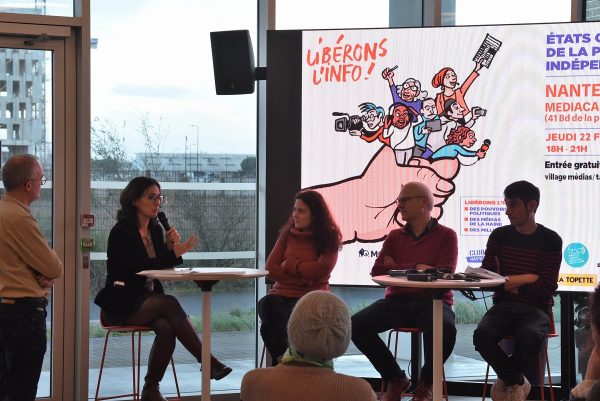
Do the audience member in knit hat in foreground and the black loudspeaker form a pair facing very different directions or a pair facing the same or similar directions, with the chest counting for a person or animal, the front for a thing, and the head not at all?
very different directions

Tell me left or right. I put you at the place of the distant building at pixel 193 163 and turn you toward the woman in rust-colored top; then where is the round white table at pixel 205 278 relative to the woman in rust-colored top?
right

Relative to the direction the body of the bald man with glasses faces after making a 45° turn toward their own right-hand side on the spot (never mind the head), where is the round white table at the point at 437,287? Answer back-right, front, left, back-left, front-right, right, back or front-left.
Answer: left

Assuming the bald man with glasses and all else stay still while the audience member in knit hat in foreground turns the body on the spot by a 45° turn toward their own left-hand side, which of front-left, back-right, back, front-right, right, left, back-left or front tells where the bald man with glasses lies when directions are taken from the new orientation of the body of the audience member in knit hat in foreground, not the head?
front-right

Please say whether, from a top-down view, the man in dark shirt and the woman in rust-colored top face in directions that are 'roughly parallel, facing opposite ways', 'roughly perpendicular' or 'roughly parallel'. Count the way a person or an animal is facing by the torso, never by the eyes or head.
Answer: roughly parallel

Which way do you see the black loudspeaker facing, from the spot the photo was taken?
facing the viewer

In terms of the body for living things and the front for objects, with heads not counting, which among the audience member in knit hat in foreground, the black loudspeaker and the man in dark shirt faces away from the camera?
the audience member in knit hat in foreground

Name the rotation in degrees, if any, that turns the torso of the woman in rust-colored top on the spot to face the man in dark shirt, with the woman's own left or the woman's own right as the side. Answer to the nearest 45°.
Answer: approximately 135° to the woman's own left

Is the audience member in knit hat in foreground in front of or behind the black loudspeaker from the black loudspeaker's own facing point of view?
in front

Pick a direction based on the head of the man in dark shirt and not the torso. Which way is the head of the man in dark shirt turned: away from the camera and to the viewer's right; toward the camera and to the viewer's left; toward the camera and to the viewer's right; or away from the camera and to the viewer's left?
toward the camera and to the viewer's left

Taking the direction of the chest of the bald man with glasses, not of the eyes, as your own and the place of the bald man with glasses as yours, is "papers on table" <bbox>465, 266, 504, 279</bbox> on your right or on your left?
on your left

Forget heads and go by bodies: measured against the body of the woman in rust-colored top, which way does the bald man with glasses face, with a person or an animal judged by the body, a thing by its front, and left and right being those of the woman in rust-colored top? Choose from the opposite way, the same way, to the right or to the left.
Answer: the same way

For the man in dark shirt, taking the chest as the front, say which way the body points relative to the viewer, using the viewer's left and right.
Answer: facing the viewer and to the left of the viewer

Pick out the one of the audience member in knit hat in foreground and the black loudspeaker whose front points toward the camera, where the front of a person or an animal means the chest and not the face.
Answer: the black loudspeaker
